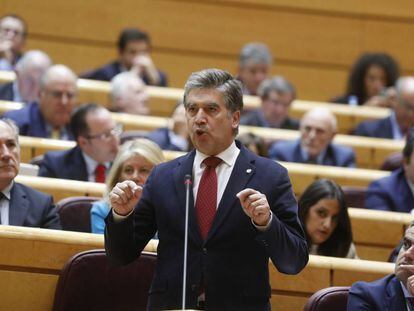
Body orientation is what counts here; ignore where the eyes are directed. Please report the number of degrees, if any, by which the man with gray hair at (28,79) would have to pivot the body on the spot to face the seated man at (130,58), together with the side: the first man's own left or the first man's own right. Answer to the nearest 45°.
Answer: approximately 90° to the first man's own left

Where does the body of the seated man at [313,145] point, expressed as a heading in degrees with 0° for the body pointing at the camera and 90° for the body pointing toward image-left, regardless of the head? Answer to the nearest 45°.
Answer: approximately 0°

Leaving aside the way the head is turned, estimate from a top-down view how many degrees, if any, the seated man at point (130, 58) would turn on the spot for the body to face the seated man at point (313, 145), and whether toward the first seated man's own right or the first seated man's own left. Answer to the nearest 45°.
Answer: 0° — they already face them

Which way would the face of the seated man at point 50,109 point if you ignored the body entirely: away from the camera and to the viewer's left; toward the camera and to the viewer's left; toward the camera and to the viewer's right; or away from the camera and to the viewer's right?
toward the camera and to the viewer's right

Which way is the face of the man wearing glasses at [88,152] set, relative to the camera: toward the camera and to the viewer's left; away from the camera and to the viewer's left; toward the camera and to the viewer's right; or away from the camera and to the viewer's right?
toward the camera and to the viewer's right

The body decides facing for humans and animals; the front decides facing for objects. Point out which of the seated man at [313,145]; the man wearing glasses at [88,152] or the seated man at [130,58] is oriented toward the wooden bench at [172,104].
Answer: the seated man at [130,58]

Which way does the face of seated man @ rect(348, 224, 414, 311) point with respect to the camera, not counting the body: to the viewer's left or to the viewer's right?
to the viewer's left

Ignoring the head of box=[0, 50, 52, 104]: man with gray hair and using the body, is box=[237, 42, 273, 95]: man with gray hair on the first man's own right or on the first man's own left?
on the first man's own left

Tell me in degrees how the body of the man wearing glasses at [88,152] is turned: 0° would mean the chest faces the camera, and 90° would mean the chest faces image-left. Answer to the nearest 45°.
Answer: approximately 315°

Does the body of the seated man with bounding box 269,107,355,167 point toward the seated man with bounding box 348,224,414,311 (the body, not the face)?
yes
